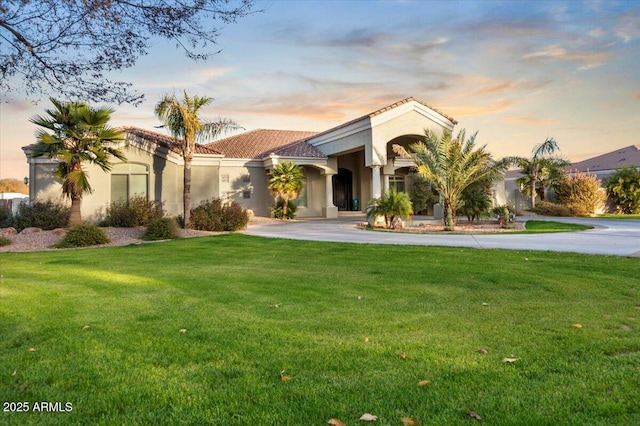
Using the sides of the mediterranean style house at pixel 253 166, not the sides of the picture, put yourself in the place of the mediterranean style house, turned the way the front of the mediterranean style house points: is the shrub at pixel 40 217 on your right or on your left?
on your right

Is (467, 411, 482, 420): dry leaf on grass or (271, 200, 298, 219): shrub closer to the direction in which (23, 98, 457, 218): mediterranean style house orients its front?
the dry leaf on grass

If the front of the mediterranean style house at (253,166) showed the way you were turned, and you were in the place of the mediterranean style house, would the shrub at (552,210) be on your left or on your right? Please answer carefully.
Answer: on your left

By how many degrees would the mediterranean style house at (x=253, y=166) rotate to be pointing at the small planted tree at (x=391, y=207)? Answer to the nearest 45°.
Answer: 0° — it already faces it

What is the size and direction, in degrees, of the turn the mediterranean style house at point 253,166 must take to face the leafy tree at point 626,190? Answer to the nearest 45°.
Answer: approximately 45° to its left

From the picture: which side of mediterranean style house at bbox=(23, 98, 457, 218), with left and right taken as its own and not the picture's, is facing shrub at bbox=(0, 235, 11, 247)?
right

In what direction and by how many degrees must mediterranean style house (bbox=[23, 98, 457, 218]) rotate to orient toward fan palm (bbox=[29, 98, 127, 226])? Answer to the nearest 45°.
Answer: approximately 90° to its right

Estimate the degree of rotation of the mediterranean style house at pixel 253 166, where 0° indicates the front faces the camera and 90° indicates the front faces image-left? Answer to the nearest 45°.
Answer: approximately 315°

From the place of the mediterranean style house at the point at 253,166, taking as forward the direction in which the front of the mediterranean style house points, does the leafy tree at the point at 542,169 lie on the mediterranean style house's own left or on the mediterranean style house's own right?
on the mediterranean style house's own left
